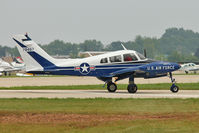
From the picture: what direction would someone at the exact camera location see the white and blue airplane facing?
facing to the right of the viewer
